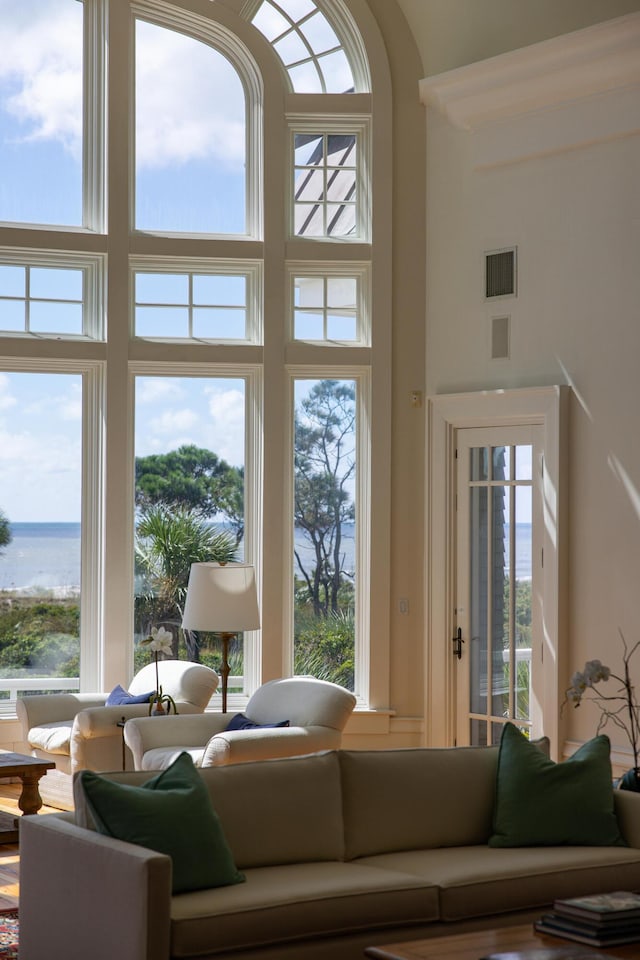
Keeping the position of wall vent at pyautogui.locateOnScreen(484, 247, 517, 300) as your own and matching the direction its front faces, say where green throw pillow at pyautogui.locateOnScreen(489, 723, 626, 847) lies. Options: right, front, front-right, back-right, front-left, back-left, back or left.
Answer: front-left

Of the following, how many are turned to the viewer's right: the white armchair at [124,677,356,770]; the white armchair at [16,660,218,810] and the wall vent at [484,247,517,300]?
0

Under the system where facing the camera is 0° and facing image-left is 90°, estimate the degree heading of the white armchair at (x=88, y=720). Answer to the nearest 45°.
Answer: approximately 45°

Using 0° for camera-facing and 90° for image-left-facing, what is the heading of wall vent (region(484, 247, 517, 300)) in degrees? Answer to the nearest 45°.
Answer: approximately 45°

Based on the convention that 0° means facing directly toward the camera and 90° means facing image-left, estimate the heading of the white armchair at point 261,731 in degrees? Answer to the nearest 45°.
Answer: approximately 45°
